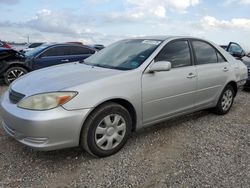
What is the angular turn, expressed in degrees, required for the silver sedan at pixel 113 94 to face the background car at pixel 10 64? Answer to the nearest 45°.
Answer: approximately 90° to its right

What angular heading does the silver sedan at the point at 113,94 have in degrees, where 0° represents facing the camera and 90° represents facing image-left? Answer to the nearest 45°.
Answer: approximately 45°
